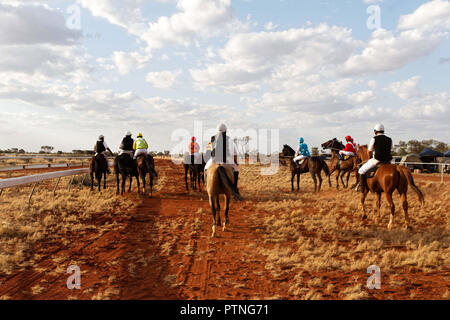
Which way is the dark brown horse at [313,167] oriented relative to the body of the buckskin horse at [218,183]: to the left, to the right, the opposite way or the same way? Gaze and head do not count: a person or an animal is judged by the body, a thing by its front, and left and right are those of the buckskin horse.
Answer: to the left

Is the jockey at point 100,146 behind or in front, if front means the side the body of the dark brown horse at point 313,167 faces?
in front

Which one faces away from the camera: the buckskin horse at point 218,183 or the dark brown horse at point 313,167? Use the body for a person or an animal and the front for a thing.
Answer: the buckskin horse

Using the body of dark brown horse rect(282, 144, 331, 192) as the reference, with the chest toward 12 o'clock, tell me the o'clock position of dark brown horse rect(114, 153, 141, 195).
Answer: dark brown horse rect(114, 153, 141, 195) is roughly at 11 o'clock from dark brown horse rect(282, 144, 331, 192).

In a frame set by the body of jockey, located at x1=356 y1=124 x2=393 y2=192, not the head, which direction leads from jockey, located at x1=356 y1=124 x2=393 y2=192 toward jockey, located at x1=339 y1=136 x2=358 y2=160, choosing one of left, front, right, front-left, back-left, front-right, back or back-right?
front-right

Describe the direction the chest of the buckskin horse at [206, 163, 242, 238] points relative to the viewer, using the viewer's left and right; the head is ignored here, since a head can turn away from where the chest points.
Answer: facing away from the viewer

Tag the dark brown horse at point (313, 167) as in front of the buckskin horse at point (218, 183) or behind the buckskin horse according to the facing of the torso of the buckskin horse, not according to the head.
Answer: in front

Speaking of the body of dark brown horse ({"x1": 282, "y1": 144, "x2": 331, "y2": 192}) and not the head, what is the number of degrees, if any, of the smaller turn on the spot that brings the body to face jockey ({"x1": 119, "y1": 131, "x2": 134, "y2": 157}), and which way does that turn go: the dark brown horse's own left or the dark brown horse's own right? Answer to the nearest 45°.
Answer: approximately 45° to the dark brown horse's own left

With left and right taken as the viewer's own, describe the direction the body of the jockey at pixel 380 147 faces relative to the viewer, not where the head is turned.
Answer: facing away from the viewer and to the left of the viewer

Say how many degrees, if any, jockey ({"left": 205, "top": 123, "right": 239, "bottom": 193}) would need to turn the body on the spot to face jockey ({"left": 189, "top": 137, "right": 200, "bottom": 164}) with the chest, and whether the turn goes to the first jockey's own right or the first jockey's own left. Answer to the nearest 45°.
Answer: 0° — they already face them

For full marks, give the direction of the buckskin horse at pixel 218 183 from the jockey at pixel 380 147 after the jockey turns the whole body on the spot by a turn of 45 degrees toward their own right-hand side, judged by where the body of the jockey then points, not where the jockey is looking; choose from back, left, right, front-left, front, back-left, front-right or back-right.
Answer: back-left

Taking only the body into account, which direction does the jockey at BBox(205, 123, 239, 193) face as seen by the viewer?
away from the camera

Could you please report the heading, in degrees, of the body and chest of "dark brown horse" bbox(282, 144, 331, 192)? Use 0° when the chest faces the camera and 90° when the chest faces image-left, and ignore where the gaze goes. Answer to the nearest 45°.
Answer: approximately 90°

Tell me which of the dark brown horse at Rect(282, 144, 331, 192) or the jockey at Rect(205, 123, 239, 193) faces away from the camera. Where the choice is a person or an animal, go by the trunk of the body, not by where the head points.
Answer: the jockey

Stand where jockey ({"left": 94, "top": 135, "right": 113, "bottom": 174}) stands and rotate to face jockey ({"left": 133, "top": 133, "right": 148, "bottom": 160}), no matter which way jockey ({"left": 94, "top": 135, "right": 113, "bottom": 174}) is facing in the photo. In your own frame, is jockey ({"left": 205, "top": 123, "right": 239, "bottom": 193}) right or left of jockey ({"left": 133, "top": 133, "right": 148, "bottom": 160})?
right
